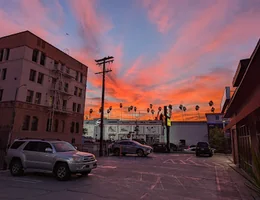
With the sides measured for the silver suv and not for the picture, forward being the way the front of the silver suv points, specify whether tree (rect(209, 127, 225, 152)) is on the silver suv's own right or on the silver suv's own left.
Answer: on the silver suv's own left

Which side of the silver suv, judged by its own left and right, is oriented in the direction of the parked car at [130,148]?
left

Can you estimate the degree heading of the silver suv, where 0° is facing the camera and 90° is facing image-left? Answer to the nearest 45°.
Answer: approximately 315°

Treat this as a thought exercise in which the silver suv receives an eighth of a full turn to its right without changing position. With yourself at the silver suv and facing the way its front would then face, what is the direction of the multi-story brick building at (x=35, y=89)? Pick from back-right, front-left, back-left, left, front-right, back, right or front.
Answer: back
